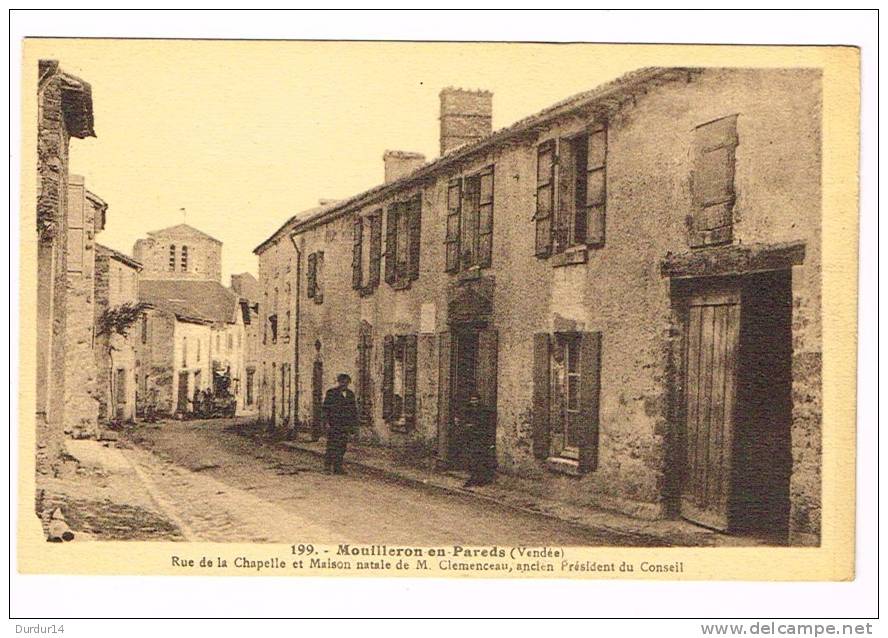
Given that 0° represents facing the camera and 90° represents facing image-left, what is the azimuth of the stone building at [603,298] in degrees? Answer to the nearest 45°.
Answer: approximately 45°
